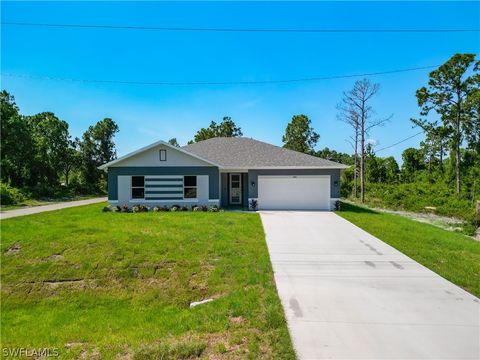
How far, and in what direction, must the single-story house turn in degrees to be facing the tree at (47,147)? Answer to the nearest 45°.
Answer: approximately 135° to its right

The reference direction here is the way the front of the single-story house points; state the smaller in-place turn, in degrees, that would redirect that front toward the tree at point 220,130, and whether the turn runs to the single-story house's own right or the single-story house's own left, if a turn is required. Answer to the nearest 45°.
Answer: approximately 180°

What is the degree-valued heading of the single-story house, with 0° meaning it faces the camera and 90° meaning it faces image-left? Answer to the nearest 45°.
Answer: approximately 0°

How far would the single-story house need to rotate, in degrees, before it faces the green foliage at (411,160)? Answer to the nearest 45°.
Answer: approximately 135° to its left

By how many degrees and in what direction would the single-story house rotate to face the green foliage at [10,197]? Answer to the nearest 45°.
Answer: approximately 90° to its right

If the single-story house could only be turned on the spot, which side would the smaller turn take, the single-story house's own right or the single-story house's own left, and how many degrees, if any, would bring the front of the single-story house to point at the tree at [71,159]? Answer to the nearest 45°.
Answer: approximately 135° to the single-story house's own right

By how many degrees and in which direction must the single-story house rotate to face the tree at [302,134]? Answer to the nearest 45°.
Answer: approximately 135° to its left

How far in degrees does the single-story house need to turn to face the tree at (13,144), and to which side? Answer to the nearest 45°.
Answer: approximately 135° to its right
